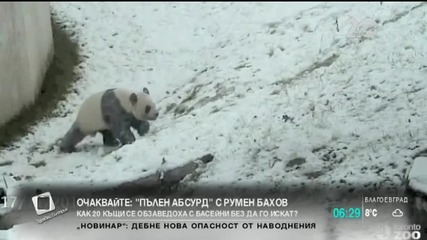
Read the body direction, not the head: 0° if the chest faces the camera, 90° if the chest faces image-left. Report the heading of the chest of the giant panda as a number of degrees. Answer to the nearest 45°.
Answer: approximately 270°
